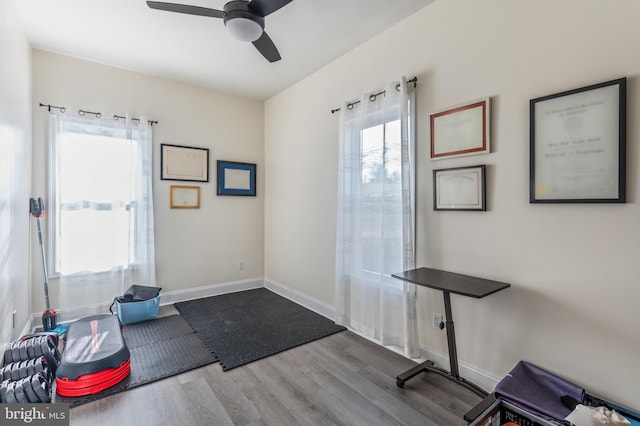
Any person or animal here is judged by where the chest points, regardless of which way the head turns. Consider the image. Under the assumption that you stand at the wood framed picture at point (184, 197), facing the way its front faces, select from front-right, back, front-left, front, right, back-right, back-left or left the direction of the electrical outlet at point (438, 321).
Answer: front-left

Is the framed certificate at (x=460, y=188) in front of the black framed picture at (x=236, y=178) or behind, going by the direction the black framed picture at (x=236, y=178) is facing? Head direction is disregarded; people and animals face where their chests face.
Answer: in front

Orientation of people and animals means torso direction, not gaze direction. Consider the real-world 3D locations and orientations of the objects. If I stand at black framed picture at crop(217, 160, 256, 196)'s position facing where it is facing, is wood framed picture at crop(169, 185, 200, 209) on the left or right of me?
on my right

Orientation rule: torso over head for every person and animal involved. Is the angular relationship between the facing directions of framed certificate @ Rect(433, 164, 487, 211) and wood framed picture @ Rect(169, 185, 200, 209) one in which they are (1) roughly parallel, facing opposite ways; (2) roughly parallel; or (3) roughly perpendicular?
roughly perpendicular

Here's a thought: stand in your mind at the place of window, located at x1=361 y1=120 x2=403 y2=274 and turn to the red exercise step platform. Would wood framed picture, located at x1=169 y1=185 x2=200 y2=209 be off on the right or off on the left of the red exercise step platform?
right

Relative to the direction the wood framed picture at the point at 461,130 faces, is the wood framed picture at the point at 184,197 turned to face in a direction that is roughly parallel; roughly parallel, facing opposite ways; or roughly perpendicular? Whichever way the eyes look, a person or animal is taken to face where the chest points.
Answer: roughly perpendicular

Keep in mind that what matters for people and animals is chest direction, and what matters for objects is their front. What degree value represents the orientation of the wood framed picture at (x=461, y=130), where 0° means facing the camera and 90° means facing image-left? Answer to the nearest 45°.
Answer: approximately 45°

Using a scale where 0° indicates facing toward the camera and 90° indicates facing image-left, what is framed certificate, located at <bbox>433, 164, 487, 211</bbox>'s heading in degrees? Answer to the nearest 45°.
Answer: approximately 45°

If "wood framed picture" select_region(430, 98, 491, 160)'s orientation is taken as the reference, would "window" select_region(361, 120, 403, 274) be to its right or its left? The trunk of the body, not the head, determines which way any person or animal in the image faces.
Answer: on its right

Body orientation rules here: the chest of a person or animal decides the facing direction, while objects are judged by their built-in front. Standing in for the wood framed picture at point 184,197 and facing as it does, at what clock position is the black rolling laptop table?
The black rolling laptop table is roughly at 11 o'clock from the wood framed picture.

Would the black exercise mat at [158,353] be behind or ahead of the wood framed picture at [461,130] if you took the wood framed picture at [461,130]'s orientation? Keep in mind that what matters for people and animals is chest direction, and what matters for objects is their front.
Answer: ahead
